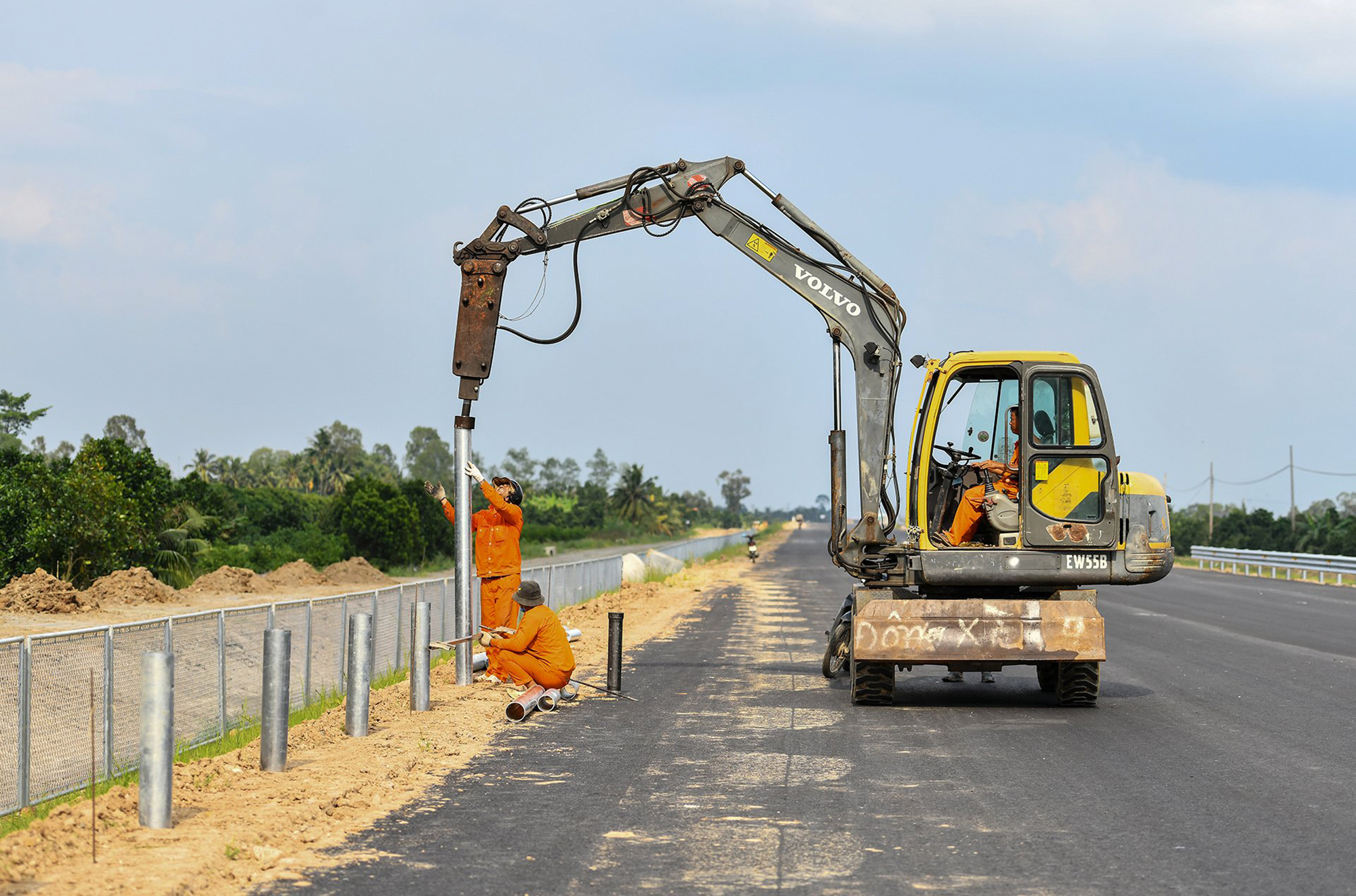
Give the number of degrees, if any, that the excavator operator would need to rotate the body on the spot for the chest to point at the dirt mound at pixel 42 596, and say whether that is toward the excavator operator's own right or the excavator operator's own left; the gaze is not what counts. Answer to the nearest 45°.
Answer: approximately 45° to the excavator operator's own right

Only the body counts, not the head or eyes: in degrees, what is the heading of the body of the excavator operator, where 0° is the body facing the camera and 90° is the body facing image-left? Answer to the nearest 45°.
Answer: approximately 90°

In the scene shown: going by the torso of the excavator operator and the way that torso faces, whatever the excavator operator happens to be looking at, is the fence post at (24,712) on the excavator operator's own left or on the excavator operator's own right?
on the excavator operator's own left

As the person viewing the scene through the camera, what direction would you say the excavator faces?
facing to the left of the viewer

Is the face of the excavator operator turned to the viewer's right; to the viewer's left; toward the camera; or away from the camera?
to the viewer's left

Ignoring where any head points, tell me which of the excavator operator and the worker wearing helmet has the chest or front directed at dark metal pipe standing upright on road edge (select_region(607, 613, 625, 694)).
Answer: the excavator operator
